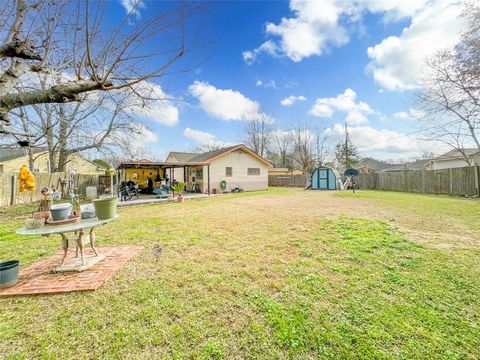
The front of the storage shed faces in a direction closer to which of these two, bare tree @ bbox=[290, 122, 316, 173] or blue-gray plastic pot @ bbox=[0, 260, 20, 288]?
the blue-gray plastic pot

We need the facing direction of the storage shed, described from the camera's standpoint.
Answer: facing the viewer

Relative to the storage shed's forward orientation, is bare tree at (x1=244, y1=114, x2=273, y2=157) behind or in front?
behind

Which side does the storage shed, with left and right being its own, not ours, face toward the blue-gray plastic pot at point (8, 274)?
front

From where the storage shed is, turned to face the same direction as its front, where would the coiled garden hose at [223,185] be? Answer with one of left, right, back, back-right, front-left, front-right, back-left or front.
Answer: front-right

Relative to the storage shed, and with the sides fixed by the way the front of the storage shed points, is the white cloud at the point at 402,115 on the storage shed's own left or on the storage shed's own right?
on the storage shed's own left

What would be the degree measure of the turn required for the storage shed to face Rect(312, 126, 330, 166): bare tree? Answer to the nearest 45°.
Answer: approximately 180°

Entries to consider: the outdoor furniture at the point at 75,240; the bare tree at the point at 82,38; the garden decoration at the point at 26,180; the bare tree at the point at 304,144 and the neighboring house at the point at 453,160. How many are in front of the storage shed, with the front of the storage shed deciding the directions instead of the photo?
3

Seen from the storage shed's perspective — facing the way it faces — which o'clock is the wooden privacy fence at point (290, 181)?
The wooden privacy fence is roughly at 5 o'clock from the storage shed.
